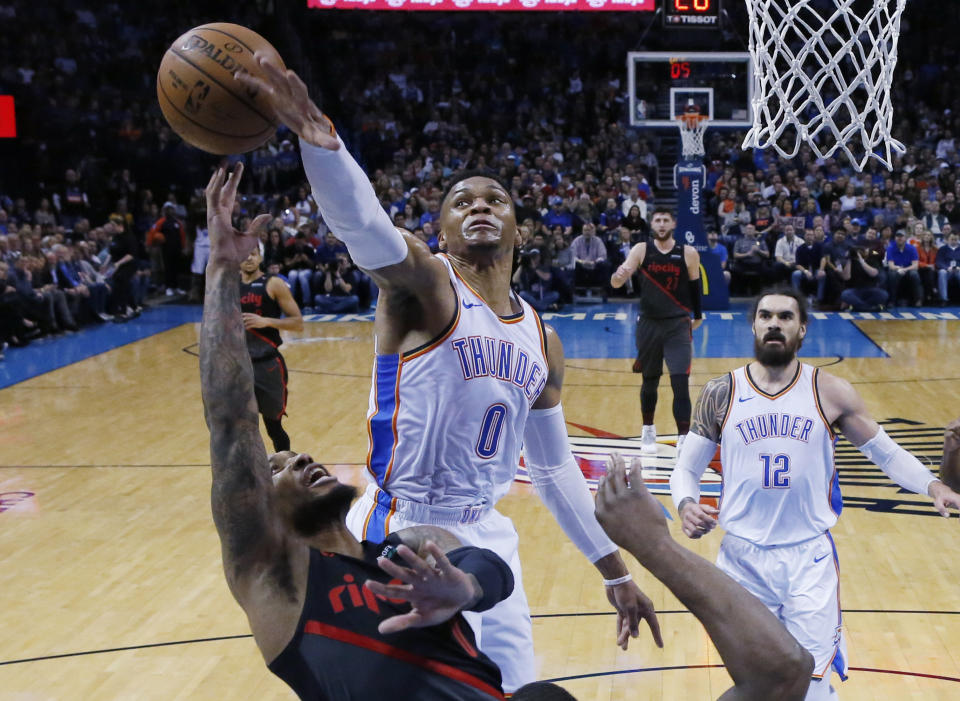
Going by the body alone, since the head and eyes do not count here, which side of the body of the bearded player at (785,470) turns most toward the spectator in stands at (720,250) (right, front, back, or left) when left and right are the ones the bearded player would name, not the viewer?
back

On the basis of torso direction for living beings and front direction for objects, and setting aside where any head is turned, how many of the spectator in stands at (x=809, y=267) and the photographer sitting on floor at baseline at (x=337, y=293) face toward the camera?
2

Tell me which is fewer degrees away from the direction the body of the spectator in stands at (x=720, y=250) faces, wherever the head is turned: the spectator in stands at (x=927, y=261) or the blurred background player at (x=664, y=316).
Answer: the blurred background player

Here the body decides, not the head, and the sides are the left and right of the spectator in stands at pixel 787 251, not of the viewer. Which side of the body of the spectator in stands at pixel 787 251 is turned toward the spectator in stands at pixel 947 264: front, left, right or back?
left

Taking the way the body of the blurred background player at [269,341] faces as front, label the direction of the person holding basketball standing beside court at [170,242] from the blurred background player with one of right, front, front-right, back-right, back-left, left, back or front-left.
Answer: back-right

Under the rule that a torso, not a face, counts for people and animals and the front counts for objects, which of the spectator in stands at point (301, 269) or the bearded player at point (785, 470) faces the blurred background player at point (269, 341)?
the spectator in stands
